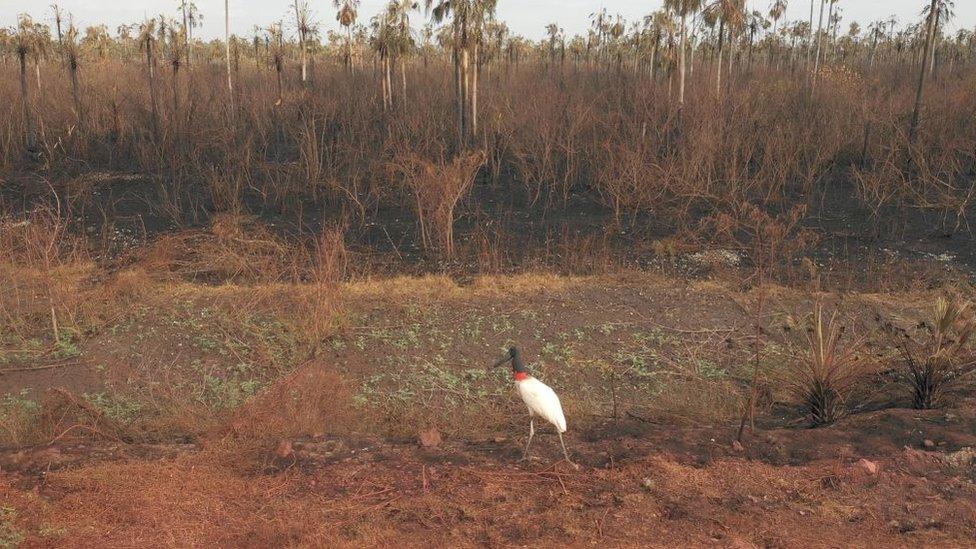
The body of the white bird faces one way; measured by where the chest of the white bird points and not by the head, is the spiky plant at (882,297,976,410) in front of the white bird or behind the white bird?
behind

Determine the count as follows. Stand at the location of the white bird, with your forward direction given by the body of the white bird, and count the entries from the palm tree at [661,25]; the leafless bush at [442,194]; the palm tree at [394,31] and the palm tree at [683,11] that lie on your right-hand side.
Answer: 4

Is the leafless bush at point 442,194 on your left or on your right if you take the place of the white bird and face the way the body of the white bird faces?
on your right

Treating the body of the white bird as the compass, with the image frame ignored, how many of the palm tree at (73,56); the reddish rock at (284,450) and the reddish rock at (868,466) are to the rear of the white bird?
1

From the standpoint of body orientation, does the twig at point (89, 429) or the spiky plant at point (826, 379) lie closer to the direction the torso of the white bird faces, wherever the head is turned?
the twig

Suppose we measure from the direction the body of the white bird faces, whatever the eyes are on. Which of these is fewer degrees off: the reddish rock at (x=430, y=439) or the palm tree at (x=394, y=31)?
the reddish rock

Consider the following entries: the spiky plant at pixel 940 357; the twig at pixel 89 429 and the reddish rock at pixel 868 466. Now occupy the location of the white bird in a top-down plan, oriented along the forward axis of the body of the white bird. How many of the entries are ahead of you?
1

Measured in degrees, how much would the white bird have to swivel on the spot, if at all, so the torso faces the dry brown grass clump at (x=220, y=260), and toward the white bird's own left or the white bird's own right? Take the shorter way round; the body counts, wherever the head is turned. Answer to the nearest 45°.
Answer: approximately 45° to the white bird's own right

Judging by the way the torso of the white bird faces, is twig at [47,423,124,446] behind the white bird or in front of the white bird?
in front

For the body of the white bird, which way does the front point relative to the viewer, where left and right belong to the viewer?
facing to the left of the viewer

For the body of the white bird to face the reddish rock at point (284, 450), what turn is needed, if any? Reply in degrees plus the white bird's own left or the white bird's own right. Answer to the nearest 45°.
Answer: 0° — it already faces it

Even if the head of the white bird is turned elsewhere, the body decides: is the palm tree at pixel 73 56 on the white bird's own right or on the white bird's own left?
on the white bird's own right

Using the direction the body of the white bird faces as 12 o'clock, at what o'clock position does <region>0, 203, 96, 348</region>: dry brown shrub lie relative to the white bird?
The dry brown shrub is roughly at 1 o'clock from the white bird.

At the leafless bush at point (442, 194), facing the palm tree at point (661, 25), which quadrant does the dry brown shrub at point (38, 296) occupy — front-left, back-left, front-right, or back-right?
back-left
